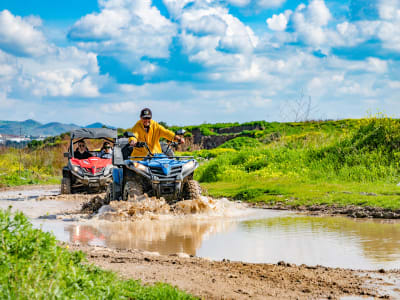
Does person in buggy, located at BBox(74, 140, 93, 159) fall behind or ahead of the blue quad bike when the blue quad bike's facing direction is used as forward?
behind

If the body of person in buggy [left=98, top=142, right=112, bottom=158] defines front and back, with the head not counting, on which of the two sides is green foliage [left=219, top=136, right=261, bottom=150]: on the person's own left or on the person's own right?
on the person's own left

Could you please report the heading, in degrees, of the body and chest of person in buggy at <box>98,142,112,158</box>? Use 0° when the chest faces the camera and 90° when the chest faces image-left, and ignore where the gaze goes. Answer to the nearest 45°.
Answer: approximately 315°

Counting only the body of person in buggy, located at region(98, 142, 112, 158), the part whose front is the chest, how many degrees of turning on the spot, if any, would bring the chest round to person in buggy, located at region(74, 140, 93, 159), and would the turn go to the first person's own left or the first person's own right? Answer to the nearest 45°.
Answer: approximately 135° to the first person's own right
